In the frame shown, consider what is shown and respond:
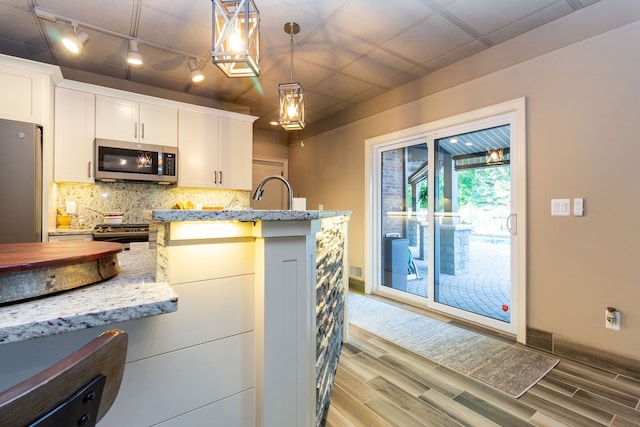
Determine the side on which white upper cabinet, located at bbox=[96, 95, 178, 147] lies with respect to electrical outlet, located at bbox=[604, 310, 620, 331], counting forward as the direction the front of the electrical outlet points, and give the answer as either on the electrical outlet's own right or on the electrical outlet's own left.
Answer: on the electrical outlet's own right

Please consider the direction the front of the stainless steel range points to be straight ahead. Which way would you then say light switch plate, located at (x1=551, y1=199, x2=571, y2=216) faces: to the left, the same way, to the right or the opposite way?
to the right

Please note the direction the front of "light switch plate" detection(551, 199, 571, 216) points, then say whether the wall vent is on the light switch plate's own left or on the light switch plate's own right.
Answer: on the light switch plate's own right

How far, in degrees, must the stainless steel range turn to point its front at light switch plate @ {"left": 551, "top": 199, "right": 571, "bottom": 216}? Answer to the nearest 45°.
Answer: approximately 45° to its left

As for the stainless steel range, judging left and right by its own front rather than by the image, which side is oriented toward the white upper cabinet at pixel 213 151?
left

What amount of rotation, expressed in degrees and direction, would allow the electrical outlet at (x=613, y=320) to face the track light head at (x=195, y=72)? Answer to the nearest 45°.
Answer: approximately 45° to its right

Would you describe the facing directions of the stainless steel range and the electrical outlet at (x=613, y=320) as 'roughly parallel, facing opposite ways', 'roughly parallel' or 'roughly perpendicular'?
roughly perpendicular
